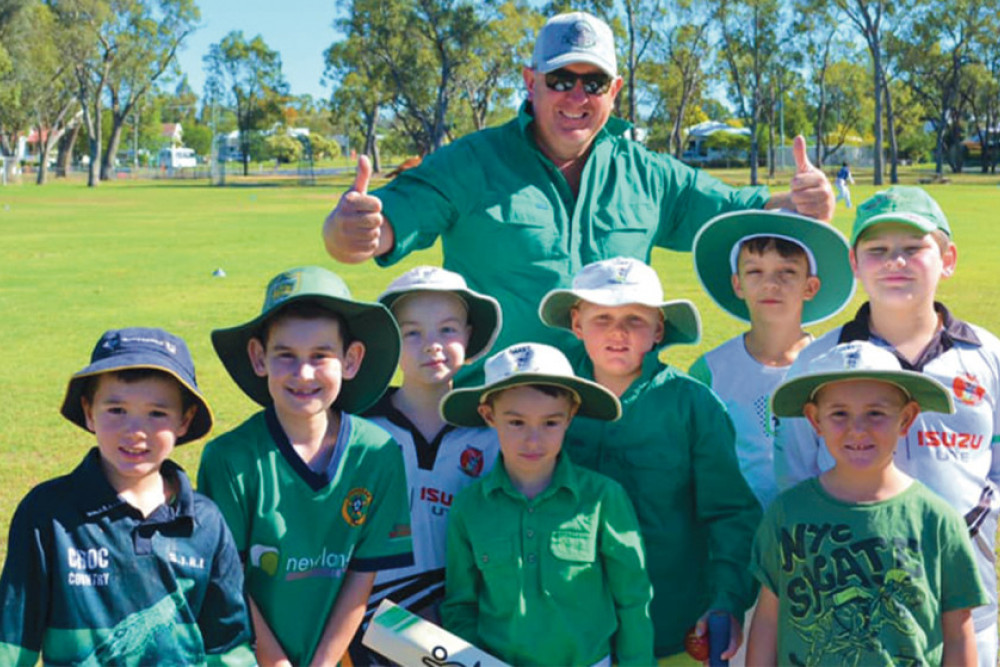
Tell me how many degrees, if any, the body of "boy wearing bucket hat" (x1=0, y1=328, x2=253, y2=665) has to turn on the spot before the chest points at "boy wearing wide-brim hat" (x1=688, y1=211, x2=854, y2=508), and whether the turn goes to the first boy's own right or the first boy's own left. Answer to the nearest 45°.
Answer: approximately 90° to the first boy's own left

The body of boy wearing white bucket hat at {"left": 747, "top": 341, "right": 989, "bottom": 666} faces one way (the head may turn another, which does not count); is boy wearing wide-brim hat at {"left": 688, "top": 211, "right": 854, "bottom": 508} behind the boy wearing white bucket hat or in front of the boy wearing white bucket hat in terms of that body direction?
behind

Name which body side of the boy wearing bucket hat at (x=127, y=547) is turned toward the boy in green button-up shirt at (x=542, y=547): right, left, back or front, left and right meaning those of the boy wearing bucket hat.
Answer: left

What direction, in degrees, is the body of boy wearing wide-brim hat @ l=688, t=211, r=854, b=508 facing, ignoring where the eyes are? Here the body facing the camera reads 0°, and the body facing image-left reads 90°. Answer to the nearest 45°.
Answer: approximately 0°

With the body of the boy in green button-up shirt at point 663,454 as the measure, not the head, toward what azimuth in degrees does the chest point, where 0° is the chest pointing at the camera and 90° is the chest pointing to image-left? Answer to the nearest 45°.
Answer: approximately 45°

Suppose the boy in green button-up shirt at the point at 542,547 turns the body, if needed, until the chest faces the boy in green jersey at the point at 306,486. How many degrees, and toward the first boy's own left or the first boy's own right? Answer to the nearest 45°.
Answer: approximately 90° to the first boy's own right
